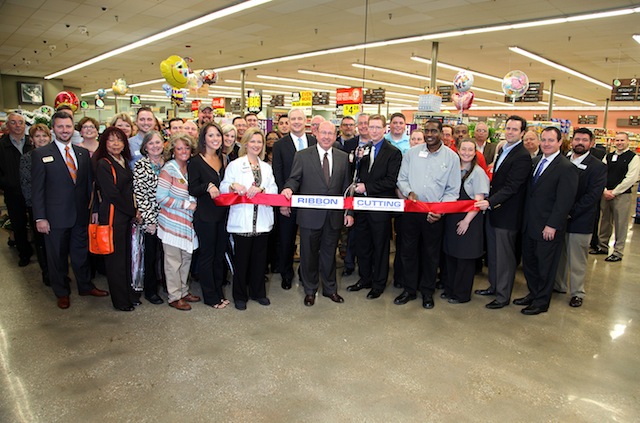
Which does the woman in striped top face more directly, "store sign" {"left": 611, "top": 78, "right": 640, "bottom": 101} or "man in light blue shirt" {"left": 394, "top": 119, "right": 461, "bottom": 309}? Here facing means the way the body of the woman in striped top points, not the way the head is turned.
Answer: the man in light blue shirt

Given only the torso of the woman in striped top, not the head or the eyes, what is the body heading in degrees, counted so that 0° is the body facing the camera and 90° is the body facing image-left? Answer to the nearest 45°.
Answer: approximately 315°

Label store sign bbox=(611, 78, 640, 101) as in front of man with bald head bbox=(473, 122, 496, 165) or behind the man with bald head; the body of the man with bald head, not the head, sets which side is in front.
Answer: behind

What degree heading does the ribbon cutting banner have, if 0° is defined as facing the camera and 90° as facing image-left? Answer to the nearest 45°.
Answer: approximately 0°

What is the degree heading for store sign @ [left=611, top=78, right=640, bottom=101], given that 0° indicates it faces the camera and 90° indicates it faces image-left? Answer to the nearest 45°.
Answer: approximately 0°
